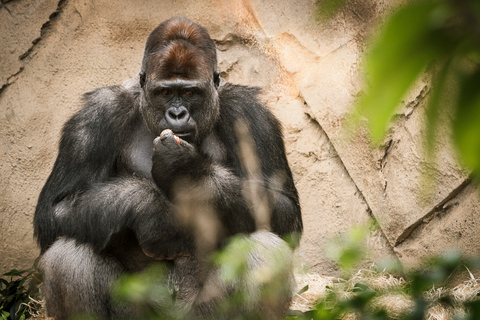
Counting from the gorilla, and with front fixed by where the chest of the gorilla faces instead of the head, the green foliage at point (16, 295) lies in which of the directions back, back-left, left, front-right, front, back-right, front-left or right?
back-right

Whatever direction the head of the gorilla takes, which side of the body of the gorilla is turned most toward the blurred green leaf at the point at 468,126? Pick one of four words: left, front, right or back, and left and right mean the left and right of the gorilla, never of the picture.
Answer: front

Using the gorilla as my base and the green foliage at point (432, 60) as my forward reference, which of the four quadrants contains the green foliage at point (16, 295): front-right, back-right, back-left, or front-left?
back-right

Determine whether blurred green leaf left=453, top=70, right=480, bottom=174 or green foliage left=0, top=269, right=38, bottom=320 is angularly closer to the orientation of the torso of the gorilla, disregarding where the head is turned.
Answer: the blurred green leaf

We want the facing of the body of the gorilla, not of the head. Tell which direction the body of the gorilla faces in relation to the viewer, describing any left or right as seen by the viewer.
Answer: facing the viewer

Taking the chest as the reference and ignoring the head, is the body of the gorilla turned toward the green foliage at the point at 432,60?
yes
